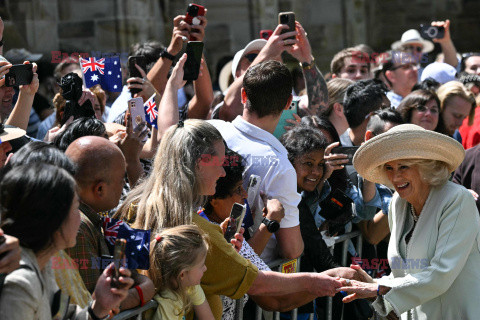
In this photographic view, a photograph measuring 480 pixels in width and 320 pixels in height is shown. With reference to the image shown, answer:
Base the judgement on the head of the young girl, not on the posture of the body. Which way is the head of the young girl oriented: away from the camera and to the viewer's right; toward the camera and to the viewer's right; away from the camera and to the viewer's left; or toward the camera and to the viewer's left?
away from the camera and to the viewer's right

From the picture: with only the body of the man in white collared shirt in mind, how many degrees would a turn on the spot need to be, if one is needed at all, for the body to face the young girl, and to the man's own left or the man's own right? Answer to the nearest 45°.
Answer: approximately 180°

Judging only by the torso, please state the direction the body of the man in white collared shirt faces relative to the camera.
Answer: away from the camera

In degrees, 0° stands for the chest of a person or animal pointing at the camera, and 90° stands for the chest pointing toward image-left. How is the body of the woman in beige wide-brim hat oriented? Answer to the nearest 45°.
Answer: approximately 45°

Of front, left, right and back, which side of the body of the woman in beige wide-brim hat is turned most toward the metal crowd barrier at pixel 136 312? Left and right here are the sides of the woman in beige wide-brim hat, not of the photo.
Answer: front

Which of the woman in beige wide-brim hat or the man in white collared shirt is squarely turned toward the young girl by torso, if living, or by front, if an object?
the woman in beige wide-brim hat

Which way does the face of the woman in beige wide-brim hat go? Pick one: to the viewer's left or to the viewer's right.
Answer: to the viewer's left

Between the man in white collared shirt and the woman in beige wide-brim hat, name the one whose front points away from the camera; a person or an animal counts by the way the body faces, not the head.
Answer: the man in white collared shirt

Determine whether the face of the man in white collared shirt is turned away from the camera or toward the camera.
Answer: away from the camera

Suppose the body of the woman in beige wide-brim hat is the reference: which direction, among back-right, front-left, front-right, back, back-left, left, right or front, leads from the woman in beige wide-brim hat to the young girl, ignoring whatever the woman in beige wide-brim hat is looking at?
front

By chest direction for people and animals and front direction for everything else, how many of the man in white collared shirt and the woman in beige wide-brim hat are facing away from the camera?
1

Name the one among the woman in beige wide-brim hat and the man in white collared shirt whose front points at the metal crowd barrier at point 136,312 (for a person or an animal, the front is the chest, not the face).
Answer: the woman in beige wide-brim hat

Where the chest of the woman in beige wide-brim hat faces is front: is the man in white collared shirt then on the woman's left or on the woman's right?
on the woman's right

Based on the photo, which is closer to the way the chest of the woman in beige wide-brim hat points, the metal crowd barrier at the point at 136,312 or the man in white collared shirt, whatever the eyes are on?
the metal crowd barrier
